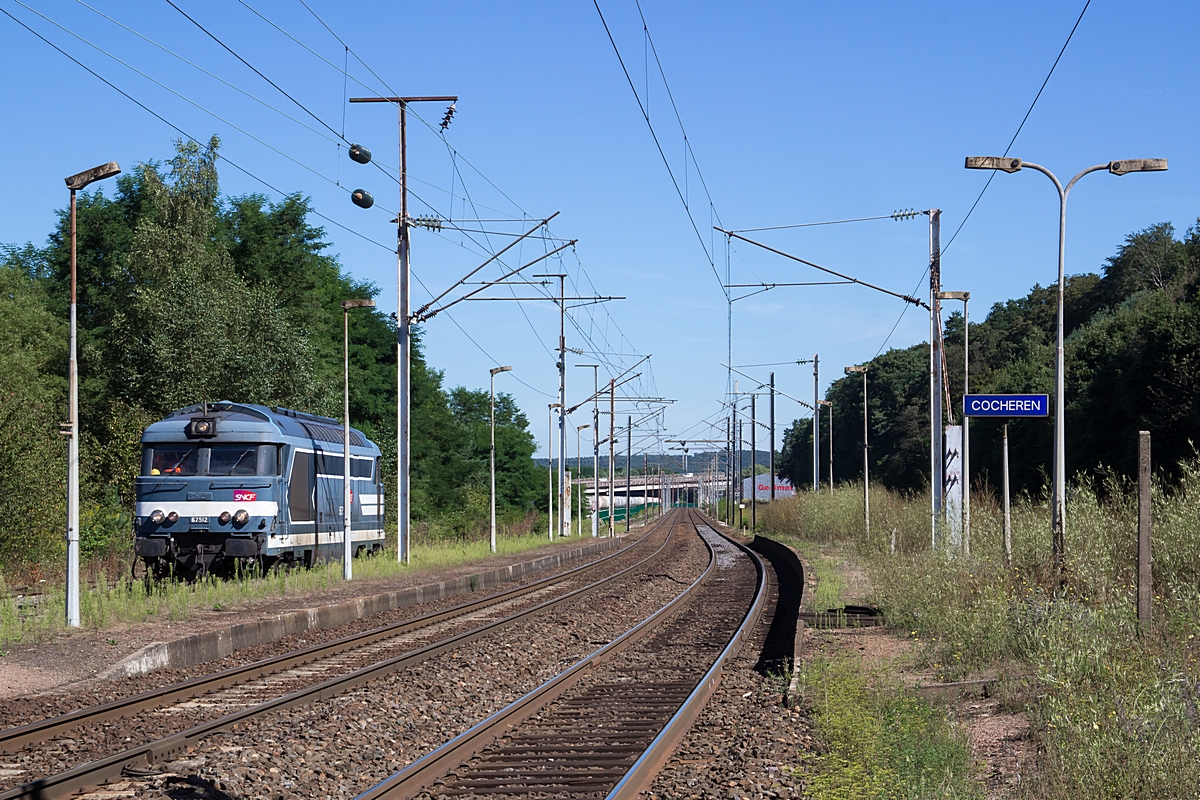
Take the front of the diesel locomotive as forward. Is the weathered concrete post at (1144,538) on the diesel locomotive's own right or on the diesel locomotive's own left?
on the diesel locomotive's own left

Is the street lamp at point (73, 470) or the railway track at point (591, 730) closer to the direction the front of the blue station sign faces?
the railway track

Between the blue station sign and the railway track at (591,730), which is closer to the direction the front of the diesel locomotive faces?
the railway track

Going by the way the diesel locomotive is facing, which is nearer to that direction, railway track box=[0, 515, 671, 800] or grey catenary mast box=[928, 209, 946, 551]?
the railway track

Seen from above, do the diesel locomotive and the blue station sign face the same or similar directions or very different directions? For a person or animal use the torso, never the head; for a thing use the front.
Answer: same or similar directions

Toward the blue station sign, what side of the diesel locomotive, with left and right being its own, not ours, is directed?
left

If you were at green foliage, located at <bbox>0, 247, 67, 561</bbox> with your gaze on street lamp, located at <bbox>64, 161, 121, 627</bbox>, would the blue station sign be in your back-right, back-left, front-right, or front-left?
front-left

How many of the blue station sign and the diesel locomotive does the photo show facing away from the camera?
0

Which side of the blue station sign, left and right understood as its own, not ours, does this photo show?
front

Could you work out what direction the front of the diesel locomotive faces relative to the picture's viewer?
facing the viewer and to the left of the viewer

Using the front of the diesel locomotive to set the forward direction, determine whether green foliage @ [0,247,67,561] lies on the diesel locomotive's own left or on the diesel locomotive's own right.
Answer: on the diesel locomotive's own right

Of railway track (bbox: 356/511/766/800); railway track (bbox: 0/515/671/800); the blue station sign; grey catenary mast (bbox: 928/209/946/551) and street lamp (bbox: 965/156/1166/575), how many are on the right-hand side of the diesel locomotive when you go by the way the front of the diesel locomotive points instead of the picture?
0

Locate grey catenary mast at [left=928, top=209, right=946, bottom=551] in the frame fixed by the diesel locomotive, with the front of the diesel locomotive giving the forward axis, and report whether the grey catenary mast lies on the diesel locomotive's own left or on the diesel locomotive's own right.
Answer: on the diesel locomotive's own left

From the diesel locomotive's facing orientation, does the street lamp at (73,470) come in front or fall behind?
in front
